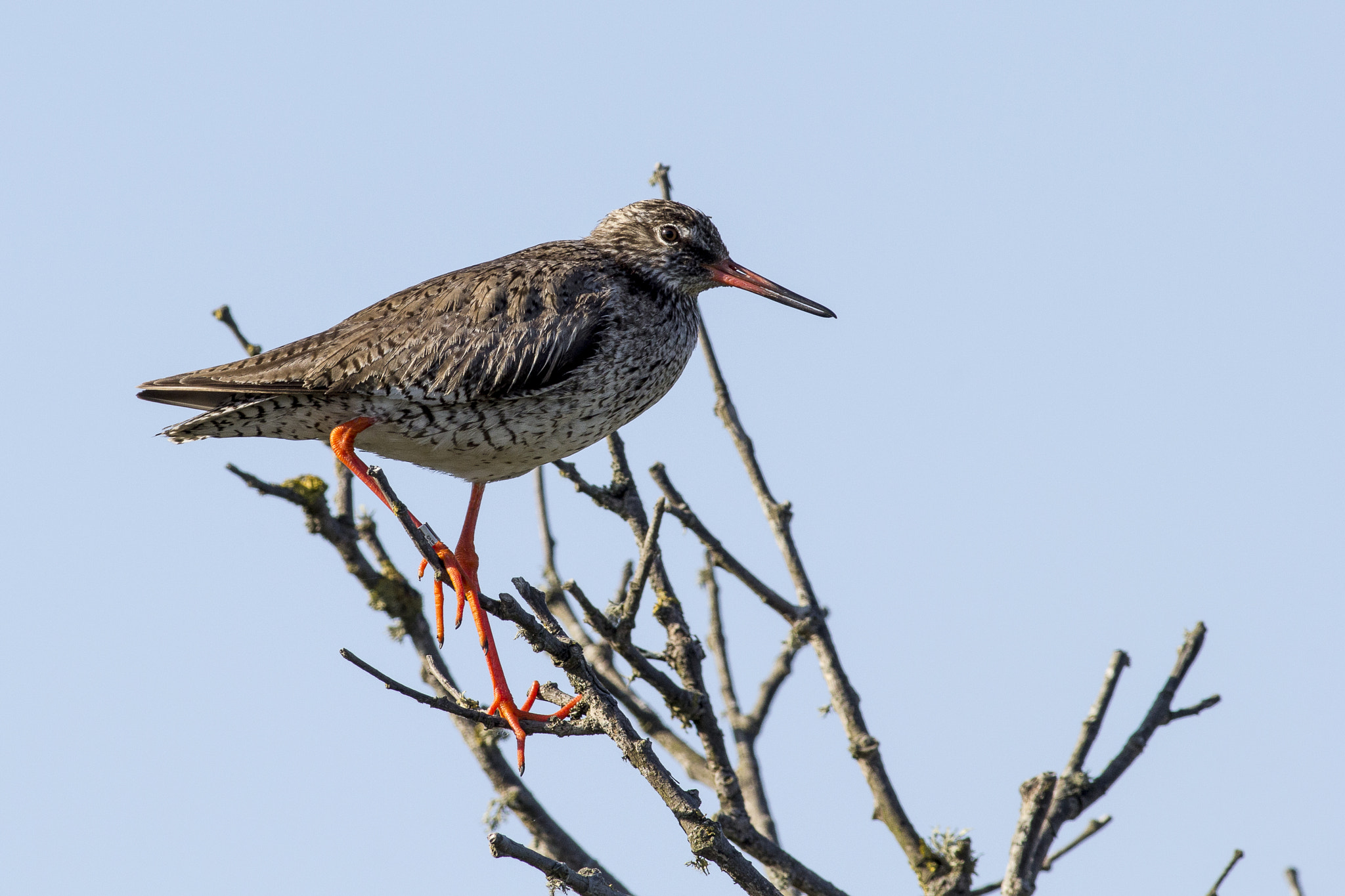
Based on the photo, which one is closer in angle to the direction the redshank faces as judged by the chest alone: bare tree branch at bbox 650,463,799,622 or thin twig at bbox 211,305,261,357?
the bare tree branch

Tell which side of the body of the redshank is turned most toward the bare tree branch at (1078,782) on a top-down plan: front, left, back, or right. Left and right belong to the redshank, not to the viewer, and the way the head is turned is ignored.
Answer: front

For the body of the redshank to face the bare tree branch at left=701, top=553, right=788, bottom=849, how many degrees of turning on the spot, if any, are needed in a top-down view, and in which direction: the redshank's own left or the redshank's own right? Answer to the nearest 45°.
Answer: approximately 45° to the redshank's own left

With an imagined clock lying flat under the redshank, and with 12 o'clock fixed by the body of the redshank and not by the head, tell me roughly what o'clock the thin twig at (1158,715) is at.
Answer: The thin twig is roughly at 12 o'clock from the redshank.

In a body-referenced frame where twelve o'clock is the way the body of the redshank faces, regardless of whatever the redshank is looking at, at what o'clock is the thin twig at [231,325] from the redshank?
The thin twig is roughly at 7 o'clock from the redshank.

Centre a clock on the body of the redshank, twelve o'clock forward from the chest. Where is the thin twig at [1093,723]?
The thin twig is roughly at 12 o'clock from the redshank.

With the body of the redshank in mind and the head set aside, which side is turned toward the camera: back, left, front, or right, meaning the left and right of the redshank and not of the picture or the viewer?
right
